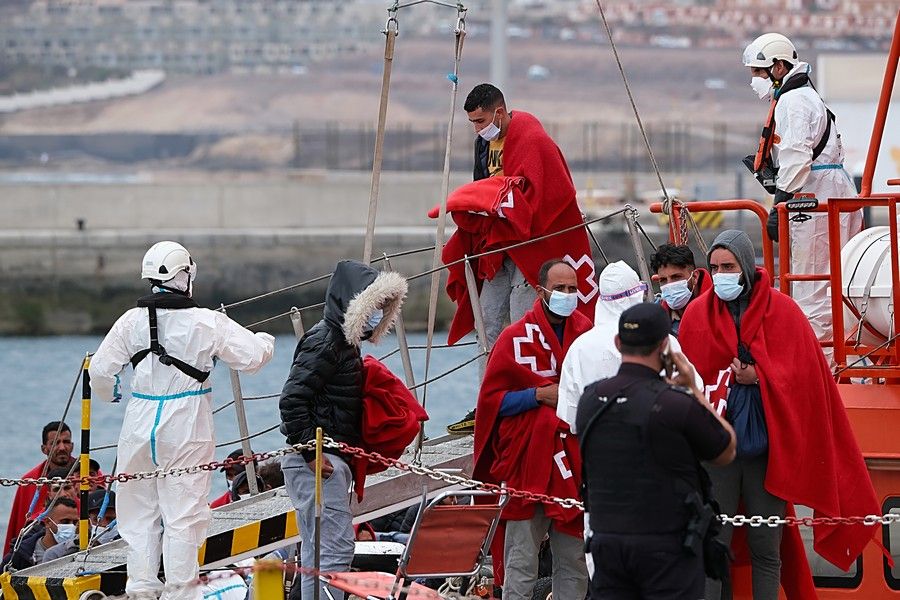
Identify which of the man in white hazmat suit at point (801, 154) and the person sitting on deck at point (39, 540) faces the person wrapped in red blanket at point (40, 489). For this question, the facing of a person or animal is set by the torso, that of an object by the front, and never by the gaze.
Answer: the man in white hazmat suit

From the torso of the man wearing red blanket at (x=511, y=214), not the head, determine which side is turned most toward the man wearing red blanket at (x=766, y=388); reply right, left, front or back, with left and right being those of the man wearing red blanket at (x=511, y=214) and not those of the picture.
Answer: left

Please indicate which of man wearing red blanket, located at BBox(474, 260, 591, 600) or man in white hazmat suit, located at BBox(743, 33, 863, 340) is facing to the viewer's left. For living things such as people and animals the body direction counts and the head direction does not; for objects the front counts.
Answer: the man in white hazmat suit

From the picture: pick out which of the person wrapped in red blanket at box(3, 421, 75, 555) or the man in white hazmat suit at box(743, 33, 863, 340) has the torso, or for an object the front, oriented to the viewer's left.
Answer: the man in white hazmat suit

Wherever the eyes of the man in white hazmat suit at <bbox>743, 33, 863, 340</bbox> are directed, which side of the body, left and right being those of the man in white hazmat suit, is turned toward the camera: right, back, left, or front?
left

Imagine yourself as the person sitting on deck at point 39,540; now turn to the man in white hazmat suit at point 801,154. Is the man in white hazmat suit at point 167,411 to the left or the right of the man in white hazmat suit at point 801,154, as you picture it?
right
